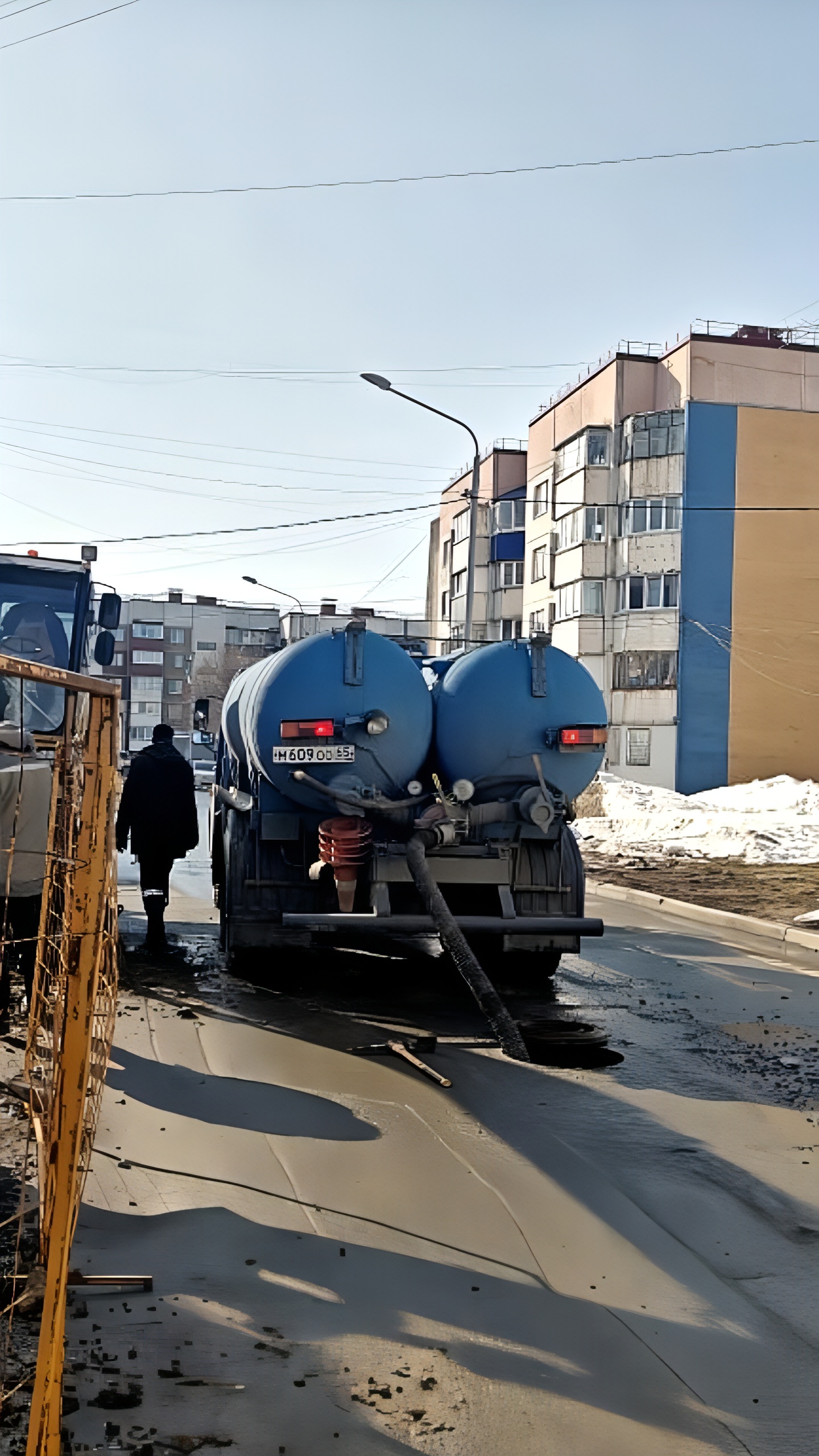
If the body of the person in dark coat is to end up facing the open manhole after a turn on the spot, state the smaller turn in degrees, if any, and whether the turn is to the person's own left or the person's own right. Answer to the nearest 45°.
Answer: approximately 135° to the person's own right

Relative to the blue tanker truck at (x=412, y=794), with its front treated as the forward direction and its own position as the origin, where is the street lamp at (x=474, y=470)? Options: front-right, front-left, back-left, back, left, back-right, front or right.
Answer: front

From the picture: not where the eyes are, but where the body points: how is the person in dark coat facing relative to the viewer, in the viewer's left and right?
facing away from the viewer

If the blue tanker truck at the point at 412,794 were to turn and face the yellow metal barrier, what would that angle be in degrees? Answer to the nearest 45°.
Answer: approximately 180°

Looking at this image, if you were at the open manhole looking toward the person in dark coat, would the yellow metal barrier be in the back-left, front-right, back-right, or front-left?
back-left

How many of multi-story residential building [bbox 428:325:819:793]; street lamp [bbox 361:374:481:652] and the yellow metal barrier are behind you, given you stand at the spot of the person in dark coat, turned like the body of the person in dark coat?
1

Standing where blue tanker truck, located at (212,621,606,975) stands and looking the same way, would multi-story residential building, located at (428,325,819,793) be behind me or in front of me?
in front

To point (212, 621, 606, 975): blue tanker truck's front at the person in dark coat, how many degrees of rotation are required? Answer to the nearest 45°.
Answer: approximately 135° to its left

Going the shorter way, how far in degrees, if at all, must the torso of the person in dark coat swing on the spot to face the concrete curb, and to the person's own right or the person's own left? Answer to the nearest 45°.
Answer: approximately 90° to the person's own right

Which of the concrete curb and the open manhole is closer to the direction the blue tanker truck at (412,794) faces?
the concrete curb

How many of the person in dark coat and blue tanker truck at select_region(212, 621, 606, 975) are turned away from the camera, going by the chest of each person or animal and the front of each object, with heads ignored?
2

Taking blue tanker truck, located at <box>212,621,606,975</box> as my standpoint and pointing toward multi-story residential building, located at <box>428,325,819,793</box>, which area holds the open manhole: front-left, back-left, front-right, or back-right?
back-right

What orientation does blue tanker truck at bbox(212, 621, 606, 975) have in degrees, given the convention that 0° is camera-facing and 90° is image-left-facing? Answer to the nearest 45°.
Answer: approximately 180°

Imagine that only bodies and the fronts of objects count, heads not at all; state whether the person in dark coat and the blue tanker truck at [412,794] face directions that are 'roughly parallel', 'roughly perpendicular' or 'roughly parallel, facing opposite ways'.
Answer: roughly parallel
